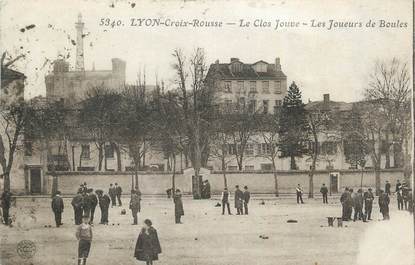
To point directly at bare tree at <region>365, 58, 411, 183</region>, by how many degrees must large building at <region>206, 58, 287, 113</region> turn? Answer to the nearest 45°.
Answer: approximately 90° to its left

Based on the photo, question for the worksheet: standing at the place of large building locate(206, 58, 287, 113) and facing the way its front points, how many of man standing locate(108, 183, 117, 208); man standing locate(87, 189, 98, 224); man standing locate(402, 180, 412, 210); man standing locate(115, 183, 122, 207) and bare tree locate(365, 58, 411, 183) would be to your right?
3
